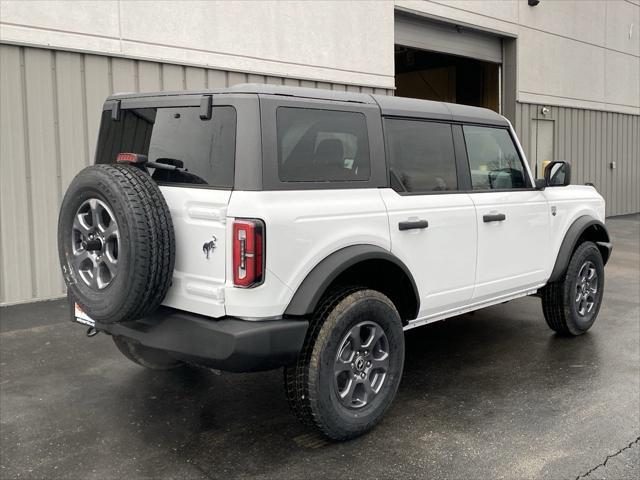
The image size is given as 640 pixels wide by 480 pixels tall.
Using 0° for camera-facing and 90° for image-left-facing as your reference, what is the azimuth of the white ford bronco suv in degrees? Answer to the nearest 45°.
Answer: approximately 225°
